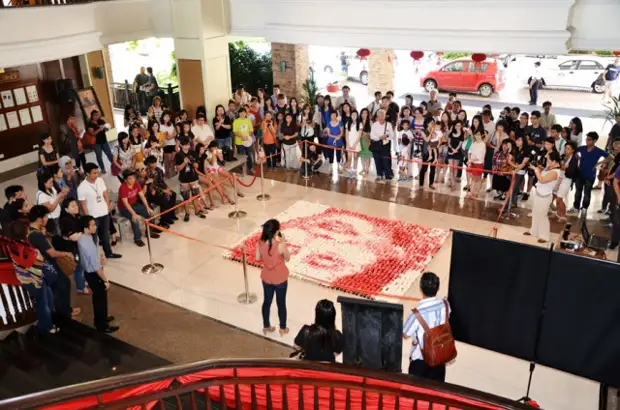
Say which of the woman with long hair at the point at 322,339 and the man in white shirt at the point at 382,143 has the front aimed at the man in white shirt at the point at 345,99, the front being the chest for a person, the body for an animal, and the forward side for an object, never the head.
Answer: the woman with long hair

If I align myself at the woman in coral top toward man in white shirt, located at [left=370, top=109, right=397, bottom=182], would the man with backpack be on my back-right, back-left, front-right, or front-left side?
back-right

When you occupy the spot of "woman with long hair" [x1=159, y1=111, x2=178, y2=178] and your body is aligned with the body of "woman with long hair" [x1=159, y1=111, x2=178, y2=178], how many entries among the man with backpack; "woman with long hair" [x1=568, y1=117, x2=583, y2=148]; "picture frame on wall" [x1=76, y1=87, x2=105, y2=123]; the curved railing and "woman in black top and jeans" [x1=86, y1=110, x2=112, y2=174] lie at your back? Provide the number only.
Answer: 2

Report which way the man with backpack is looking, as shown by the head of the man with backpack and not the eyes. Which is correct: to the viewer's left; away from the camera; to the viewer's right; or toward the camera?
away from the camera

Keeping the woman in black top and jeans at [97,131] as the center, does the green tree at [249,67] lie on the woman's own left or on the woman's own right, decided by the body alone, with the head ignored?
on the woman's own left

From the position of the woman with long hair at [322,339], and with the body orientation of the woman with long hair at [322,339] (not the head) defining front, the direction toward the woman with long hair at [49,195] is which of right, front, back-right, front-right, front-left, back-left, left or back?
front-left

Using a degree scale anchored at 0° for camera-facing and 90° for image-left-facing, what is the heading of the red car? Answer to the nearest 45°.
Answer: approximately 90°

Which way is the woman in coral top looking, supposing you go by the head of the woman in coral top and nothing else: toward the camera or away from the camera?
away from the camera

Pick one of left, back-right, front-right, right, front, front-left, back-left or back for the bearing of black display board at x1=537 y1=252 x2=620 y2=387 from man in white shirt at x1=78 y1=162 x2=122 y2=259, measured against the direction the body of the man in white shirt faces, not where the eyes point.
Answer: front

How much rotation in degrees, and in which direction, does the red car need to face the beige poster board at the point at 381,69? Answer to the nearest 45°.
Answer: approximately 45° to its left

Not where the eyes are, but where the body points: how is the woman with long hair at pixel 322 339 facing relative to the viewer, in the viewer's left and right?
facing away from the viewer

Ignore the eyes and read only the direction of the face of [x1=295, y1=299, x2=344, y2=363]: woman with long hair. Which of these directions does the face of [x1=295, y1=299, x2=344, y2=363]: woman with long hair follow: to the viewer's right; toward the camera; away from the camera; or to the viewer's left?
away from the camera

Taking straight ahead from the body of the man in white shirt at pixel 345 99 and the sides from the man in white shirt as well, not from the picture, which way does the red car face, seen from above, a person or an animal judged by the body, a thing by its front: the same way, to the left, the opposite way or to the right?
to the right

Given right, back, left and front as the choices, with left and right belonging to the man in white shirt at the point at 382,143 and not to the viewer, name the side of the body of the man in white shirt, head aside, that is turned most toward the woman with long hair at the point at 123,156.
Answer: right

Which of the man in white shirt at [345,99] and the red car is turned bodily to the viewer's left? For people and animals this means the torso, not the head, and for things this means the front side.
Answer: the red car

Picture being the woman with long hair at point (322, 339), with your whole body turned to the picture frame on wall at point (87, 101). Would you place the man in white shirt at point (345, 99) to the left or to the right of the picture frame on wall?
right

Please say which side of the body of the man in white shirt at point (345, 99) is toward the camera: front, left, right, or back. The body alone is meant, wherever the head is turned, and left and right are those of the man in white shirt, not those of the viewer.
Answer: front

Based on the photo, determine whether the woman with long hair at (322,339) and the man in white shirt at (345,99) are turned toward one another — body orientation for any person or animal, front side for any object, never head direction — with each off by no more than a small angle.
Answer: yes

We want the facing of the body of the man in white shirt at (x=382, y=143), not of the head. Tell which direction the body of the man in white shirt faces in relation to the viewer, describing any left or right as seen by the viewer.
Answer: facing the viewer

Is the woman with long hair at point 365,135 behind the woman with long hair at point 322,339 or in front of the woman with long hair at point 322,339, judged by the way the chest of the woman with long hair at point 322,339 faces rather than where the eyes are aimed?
in front

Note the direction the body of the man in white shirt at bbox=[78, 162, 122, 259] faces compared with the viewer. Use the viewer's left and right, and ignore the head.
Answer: facing the viewer and to the right of the viewer
